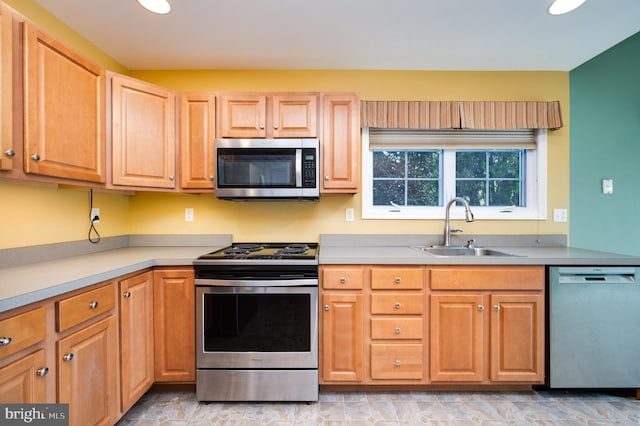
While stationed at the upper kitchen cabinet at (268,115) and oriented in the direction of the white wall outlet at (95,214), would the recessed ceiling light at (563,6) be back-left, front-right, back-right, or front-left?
back-left

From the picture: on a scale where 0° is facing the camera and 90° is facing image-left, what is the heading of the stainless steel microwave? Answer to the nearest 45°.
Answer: approximately 0°

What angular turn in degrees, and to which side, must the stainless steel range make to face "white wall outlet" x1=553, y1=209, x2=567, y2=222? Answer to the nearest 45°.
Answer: approximately 90° to its left

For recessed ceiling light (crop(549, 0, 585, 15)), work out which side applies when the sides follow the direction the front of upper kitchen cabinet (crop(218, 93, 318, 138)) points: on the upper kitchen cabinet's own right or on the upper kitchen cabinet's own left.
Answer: on the upper kitchen cabinet's own left

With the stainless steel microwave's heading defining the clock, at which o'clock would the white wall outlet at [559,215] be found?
The white wall outlet is roughly at 9 o'clock from the stainless steel microwave.

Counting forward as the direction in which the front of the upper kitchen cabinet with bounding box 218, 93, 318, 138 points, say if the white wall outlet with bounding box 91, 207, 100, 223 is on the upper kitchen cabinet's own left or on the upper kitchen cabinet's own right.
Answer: on the upper kitchen cabinet's own right

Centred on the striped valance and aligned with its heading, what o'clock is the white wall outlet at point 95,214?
The white wall outlet is roughly at 2 o'clock from the striped valance.

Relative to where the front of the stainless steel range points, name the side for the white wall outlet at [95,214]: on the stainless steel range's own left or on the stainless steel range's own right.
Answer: on the stainless steel range's own right

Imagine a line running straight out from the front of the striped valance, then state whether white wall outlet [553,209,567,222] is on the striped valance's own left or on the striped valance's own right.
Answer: on the striped valance's own left

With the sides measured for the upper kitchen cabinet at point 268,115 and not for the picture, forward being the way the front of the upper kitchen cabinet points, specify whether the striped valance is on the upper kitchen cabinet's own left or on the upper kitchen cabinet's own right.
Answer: on the upper kitchen cabinet's own left
